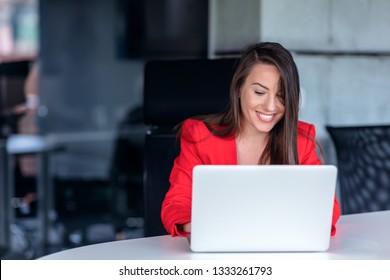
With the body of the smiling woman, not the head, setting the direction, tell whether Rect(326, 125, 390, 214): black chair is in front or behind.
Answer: behind

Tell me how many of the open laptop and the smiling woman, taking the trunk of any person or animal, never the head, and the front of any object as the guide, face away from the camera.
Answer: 1

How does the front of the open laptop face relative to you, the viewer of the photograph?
facing away from the viewer

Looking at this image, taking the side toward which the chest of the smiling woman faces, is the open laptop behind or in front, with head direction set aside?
in front

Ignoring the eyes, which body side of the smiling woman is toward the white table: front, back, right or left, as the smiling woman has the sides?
front

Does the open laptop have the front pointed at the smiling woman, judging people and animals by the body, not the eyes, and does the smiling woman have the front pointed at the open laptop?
yes

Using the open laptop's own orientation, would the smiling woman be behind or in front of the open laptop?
in front

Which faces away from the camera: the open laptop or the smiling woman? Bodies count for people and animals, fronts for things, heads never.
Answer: the open laptop

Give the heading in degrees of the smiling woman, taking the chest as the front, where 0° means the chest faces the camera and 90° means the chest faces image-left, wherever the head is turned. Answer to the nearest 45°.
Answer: approximately 0°

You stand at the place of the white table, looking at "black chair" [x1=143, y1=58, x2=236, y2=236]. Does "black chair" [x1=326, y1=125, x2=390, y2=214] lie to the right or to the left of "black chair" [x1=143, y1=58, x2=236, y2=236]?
right

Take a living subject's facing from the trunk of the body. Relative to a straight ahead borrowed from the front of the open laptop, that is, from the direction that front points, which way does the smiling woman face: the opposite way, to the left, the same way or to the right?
the opposite way

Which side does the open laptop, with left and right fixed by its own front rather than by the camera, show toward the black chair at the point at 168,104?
front
